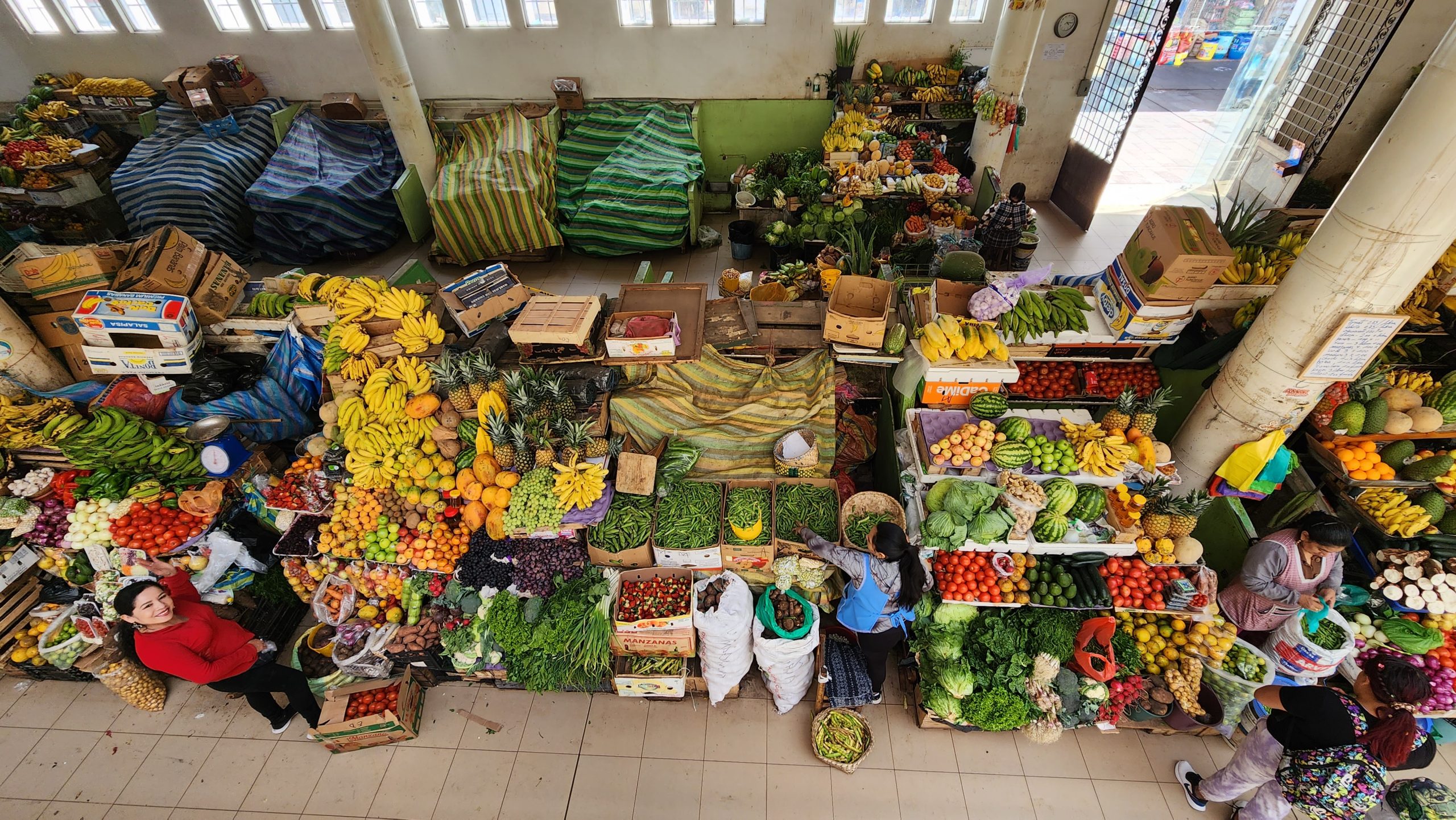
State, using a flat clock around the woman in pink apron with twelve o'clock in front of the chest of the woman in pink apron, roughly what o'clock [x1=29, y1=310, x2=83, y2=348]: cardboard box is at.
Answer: The cardboard box is roughly at 3 o'clock from the woman in pink apron.

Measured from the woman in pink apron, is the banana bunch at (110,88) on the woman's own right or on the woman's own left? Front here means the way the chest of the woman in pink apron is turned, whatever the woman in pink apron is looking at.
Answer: on the woman's own right

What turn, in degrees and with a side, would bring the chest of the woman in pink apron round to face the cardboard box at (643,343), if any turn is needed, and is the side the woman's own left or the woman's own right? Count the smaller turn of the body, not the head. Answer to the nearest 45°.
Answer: approximately 90° to the woman's own right

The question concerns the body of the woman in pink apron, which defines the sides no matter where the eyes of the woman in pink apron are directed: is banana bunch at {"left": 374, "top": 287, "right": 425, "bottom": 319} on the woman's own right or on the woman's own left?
on the woman's own right

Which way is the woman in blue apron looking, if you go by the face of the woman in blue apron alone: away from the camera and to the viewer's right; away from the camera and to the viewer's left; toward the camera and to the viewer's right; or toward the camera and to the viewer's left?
away from the camera and to the viewer's left

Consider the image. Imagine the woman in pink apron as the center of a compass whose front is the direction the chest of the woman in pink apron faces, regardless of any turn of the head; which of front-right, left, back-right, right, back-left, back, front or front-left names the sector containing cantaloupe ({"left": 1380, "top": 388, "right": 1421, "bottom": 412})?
back-left

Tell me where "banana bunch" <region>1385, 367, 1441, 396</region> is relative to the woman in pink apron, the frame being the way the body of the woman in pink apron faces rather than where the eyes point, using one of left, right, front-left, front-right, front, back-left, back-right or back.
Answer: back-left

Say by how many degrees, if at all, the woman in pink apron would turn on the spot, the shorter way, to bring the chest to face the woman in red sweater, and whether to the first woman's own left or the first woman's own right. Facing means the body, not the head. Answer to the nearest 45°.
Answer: approximately 90° to the first woman's own right

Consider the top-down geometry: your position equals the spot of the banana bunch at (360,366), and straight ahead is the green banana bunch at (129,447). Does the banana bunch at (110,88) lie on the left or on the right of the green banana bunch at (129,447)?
right

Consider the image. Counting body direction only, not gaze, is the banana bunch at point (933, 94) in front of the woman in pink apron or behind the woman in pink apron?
behind

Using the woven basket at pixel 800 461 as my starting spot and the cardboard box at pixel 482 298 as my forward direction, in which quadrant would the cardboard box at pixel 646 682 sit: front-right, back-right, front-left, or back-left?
front-left

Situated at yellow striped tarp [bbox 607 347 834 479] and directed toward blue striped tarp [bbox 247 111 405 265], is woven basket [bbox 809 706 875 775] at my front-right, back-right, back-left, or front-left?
back-left

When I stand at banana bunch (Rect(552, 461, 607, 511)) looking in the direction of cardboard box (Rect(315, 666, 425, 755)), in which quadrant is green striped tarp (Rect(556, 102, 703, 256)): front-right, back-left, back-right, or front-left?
back-right
